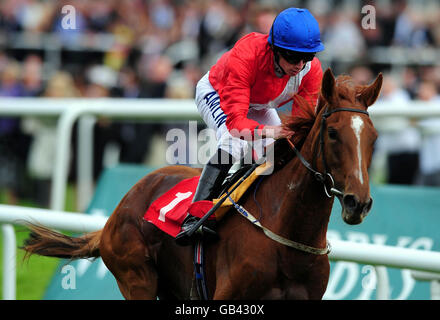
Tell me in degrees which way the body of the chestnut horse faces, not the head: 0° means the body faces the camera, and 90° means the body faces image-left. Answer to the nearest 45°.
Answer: approximately 315°

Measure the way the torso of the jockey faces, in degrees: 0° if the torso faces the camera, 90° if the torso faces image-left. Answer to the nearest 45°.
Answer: approximately 315°
